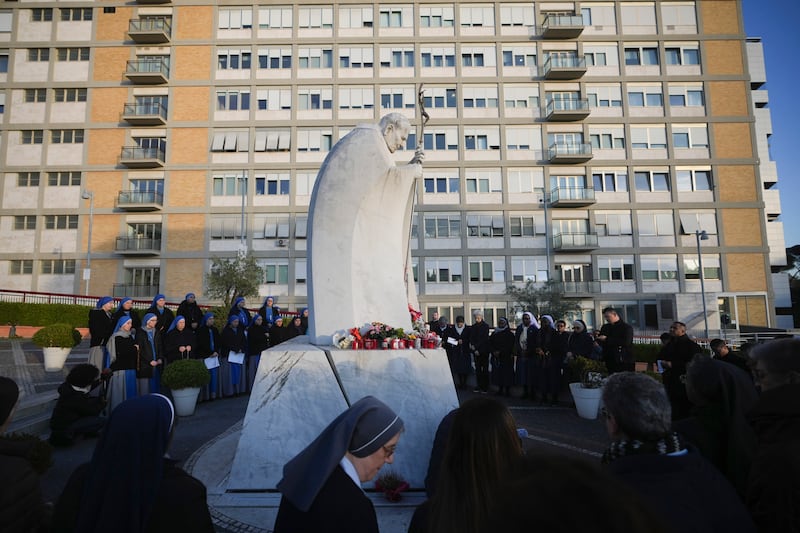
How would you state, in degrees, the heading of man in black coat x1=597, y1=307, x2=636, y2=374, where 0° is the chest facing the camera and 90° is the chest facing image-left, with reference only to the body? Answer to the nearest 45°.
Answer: approximately 45°

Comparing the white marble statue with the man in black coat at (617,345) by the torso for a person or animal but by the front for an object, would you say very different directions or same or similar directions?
very different directions

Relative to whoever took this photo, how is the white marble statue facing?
facing to the right of the viewer

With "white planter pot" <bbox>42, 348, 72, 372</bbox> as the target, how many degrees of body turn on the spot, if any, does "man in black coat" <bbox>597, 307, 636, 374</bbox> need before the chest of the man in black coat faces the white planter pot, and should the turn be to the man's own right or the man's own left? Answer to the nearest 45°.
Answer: approximately 45° to the man's own right

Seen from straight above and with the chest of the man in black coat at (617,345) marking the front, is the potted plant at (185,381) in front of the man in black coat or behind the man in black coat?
in front

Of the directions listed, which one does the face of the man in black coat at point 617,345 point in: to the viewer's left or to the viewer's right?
to the viewer's left

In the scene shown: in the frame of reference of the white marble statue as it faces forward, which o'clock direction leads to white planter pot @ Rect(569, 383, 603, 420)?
The white planter pot is roughly at 11 o'clock from the white marble statue.

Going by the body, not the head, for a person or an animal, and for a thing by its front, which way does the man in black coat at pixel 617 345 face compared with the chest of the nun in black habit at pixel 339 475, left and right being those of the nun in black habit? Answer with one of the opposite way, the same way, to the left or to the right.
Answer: the opposite way

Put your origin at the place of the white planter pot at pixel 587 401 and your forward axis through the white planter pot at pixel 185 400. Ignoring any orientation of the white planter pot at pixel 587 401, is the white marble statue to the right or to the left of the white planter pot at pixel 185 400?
left

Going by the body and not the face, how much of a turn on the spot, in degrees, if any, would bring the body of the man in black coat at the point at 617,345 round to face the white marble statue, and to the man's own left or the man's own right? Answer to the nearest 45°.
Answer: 0° — they already face it

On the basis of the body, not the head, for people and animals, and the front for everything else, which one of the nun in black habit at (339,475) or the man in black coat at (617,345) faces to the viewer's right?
the nun in black habit

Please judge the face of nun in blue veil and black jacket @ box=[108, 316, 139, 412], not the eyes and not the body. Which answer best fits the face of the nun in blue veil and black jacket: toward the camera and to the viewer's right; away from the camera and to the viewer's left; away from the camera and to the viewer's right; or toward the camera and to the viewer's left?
toward the camera and to the viewer's right

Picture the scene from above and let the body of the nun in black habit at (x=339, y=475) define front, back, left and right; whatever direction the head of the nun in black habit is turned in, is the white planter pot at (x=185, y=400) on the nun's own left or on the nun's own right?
on the nun's own left
